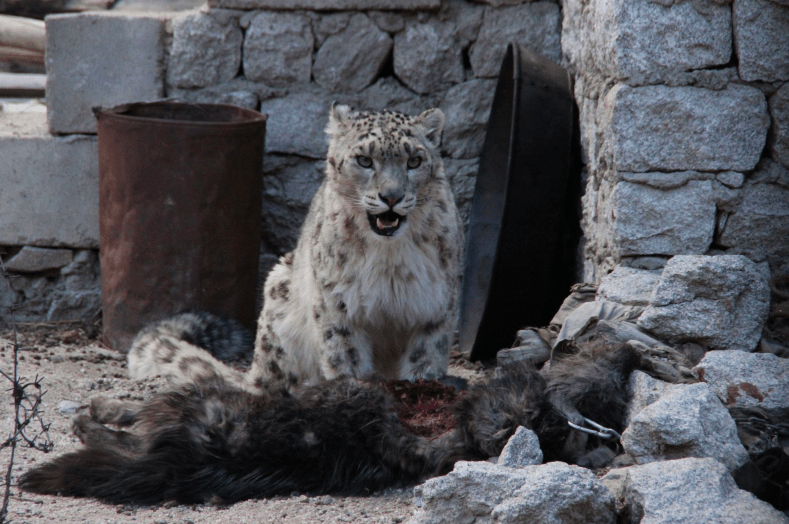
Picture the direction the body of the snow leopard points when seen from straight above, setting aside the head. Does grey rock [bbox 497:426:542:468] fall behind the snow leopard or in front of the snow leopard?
in front

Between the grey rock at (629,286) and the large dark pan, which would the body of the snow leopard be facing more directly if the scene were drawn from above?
the grey rock

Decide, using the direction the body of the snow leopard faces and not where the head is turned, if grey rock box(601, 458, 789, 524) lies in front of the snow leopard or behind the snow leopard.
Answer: in front

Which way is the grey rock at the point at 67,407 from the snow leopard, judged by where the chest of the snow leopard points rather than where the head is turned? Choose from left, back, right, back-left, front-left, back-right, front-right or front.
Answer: back-right

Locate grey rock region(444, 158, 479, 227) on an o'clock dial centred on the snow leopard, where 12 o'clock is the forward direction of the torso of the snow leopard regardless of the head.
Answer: The grey rock is roughly at 8 o'clock from the snow leopard.

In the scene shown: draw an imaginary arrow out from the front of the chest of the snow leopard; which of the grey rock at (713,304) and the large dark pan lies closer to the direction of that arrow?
the grey rock

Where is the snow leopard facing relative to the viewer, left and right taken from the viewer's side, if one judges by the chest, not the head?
facing the viewer and to the right of the viewer
